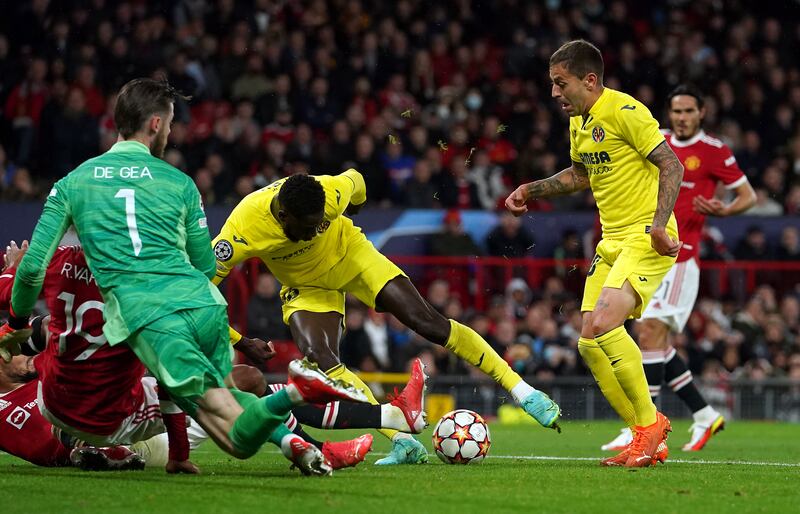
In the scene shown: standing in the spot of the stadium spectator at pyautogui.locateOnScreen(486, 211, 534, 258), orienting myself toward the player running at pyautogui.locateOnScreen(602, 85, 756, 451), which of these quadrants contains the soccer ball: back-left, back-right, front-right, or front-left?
front-right

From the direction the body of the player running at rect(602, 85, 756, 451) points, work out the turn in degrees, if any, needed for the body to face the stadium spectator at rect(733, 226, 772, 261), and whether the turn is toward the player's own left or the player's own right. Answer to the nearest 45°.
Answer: approximately 135° to the player's own right

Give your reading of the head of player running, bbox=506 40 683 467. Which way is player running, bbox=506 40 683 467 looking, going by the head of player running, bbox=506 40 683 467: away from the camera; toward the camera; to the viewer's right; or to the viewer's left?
to the viewer's left

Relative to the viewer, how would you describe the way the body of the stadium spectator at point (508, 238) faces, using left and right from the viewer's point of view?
facing the viewer

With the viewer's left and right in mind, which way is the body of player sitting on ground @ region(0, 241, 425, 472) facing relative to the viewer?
facing away from the viewer and to the right of the viewer

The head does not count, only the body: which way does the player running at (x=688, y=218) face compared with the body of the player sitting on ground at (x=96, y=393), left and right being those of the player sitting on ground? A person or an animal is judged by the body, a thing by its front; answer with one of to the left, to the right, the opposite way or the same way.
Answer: the opposite way

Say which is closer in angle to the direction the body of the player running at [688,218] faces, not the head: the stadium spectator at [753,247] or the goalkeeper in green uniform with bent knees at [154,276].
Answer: the goalkeeper in green uniform with bent knees

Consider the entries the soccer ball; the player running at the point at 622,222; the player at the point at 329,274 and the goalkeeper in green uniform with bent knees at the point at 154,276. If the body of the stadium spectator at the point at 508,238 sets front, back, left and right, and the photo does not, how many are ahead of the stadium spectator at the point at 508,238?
4

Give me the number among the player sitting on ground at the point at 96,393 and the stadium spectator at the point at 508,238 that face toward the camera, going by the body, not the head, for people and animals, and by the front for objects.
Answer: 1

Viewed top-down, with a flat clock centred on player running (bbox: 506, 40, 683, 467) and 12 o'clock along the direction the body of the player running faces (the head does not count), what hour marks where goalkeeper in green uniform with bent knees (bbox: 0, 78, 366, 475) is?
The goalkeeper in green uniform with bent knees is roughly at 12 o'clock from the player running.

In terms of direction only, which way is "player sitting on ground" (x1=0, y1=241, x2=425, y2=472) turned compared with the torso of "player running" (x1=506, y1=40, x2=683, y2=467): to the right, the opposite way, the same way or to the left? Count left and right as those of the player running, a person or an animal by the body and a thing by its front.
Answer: the opposite way

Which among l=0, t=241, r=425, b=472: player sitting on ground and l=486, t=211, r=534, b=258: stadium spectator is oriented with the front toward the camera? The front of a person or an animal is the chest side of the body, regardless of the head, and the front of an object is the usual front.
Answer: the stadium spectator

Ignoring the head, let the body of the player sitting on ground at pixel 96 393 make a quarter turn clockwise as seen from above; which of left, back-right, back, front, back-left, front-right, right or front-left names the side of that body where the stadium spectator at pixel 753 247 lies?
left

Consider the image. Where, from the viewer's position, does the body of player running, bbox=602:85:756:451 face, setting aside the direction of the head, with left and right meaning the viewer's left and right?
facing the viewer and to the left of the viewer

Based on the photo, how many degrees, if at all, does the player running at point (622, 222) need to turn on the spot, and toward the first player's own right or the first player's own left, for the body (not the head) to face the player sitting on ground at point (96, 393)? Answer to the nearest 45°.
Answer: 0° — they already face them

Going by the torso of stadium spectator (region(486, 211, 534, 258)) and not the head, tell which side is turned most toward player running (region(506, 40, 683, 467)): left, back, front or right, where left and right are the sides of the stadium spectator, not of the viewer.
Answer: front
